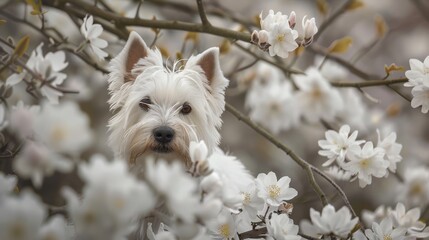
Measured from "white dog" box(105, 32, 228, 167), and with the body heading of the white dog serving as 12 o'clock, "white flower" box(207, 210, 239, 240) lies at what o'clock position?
The white flower is roughly at 10 o'clock from the white dog.

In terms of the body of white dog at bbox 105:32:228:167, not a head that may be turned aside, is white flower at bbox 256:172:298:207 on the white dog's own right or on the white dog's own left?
on the white dog's own left

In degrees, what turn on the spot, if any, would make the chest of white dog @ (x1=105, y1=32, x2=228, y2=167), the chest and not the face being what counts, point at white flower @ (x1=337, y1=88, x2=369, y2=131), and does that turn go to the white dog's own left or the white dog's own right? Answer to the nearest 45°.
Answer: approximately 135° to the white dog's own left

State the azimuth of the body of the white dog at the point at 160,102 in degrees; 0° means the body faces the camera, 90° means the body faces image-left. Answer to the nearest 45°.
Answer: approximately 0°

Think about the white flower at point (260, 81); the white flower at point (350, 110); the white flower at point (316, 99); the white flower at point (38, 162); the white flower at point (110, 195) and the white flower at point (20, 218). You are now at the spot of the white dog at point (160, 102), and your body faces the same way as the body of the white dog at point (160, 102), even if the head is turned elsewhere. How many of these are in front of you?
3

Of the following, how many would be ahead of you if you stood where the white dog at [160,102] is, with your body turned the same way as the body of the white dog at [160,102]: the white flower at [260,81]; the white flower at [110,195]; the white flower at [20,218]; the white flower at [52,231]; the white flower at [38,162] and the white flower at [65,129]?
5

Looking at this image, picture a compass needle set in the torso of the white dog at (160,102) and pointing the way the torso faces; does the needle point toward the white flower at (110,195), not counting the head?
yes

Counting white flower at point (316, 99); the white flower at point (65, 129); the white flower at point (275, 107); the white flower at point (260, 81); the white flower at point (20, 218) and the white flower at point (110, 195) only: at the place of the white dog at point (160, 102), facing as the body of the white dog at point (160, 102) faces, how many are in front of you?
3

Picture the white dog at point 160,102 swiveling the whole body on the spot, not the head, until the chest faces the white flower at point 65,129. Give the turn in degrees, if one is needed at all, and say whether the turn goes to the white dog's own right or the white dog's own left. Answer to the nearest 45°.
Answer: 0° — it already faces it

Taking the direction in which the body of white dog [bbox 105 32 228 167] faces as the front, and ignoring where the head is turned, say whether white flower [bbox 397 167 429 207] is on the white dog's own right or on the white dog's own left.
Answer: on the white dog's own left
